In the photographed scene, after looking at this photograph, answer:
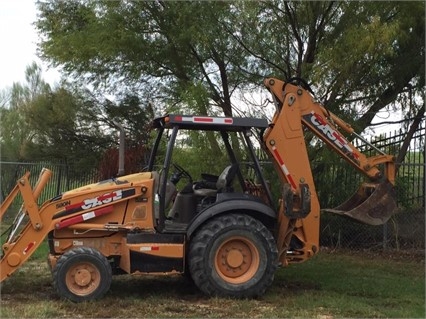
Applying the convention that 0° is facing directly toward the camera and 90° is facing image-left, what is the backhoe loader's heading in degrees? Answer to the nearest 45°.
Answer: approximately 90°

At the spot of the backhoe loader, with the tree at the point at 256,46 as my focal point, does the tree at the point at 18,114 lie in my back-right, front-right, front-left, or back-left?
front-left

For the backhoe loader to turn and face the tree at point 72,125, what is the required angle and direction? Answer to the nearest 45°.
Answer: approximately 90° to its right

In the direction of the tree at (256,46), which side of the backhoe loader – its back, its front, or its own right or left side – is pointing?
right

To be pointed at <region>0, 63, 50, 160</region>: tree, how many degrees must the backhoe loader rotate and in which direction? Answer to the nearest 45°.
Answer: approximately 45° to its right
